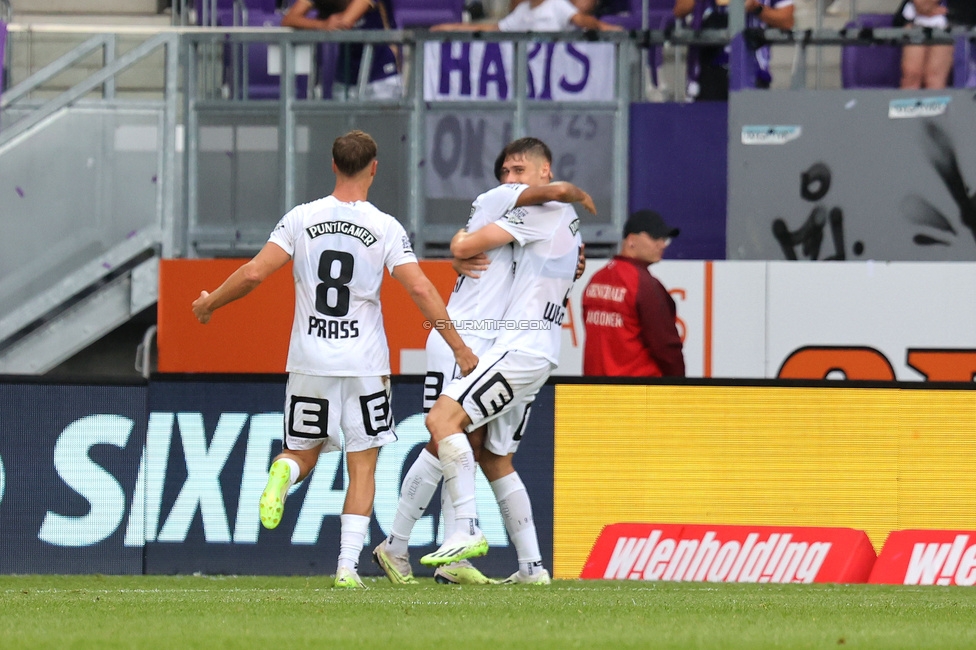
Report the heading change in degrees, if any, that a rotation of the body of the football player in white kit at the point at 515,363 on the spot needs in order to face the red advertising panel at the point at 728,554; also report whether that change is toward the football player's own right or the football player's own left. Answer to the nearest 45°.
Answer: approximately 135° to the football player's own right

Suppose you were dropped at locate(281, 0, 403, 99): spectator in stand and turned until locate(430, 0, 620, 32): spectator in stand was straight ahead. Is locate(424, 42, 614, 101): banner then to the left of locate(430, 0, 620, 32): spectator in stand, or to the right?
right

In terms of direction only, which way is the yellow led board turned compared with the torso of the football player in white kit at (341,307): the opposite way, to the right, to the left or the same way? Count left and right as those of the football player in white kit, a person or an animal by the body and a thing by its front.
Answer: the opposite way

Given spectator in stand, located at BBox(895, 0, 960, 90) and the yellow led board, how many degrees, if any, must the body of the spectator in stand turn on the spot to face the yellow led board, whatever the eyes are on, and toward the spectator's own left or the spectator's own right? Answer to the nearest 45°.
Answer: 0° — they already face it

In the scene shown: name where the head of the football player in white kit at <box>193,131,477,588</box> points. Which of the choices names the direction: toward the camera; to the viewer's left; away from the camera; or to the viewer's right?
away from the camera

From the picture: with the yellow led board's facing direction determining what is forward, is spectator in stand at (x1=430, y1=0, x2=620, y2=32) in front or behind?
behind

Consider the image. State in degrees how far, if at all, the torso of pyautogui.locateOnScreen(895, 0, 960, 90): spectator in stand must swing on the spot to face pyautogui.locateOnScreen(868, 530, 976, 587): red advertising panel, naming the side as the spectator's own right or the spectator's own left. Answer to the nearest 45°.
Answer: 0° — they already face it

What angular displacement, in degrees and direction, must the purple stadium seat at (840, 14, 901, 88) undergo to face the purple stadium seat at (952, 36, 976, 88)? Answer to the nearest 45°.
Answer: approximately 45° to its left
